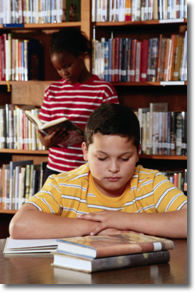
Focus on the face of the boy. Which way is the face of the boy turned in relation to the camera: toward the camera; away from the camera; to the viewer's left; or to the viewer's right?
toward the camera

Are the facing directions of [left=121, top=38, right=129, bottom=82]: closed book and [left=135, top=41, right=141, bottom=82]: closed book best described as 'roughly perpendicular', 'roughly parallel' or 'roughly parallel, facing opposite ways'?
roughly parallel

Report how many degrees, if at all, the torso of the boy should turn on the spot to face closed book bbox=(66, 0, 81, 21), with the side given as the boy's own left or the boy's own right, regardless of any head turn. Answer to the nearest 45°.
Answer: approximately 180°

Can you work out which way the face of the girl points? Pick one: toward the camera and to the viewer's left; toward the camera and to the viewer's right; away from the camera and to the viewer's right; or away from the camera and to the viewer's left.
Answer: toward the camera and to the viewer's left

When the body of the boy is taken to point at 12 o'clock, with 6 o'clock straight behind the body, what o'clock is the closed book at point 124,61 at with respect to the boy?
The closed book is roughly at 6 o'clock from the boy.

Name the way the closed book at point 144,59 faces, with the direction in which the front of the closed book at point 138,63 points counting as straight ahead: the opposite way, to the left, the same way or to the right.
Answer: the same way

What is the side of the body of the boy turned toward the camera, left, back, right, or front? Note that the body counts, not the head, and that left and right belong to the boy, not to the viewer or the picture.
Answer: front

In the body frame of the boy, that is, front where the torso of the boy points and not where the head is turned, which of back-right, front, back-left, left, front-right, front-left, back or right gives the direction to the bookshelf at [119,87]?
back
